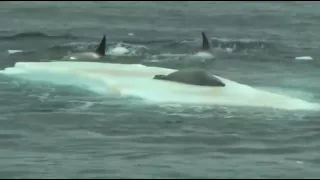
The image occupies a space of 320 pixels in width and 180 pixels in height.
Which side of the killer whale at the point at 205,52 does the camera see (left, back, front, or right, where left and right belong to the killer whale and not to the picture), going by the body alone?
right

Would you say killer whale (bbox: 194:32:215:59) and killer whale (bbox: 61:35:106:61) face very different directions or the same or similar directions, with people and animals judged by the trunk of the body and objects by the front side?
very different directions

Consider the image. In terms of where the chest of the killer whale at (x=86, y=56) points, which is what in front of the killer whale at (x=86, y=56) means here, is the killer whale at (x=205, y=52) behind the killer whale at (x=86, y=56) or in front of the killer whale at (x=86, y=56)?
behind

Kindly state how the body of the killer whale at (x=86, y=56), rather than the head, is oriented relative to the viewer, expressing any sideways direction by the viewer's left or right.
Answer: facing to the left of the viewer

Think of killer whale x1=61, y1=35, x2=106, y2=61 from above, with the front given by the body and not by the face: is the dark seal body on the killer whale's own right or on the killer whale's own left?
on the killer whale's own left

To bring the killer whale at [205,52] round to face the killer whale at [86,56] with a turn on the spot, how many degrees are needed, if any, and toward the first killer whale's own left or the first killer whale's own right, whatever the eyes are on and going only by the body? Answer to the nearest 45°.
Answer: approximately 135° to the first killer whale's own right
